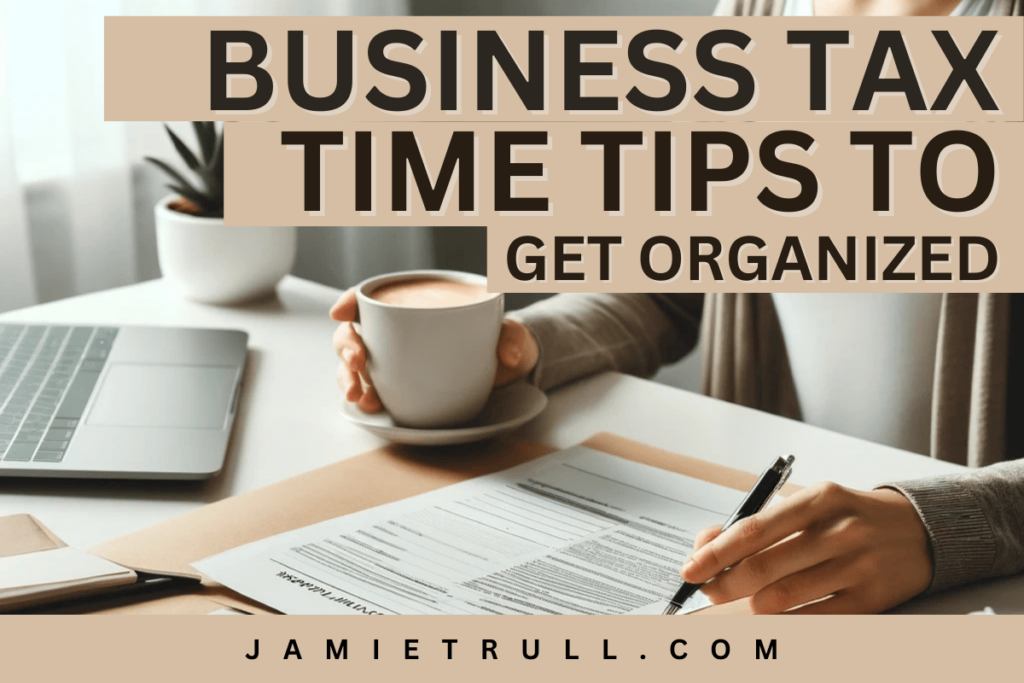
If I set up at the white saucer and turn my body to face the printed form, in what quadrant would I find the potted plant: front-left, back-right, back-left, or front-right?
back-right

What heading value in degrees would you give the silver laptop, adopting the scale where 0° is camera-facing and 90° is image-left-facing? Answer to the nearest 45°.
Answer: approximately 270°

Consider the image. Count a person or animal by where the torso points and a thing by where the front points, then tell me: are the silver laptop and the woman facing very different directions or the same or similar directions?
very different directions

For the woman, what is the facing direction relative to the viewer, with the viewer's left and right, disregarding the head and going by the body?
facing the viewer and to the left of the viewer
